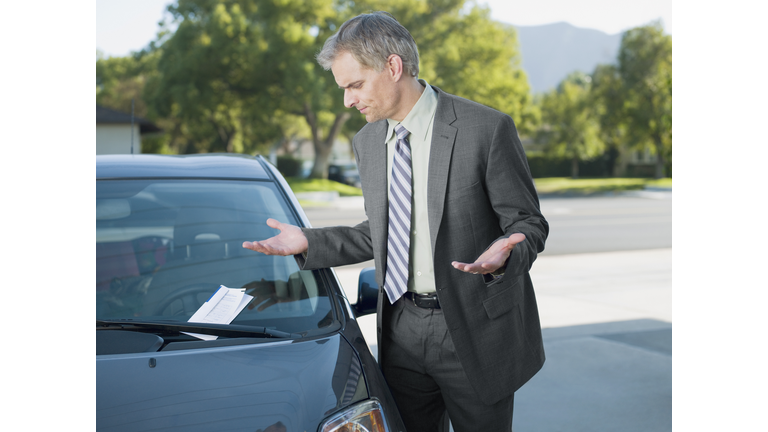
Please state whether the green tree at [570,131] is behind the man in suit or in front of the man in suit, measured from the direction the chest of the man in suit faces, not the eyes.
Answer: behind

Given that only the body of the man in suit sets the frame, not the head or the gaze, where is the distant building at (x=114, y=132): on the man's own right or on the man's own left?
on the man's own right

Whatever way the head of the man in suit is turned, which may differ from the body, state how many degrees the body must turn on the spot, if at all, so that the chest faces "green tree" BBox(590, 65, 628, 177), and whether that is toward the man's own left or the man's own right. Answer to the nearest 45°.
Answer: approximately 135° to the man's own right

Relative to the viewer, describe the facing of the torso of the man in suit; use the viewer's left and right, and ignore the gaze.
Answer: facing the viewer and to the left of the viewer

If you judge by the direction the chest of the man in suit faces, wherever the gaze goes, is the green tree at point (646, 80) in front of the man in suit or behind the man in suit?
behind

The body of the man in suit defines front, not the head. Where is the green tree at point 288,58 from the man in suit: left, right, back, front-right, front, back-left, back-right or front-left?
back-right

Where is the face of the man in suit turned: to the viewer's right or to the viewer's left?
to the viewer's left
